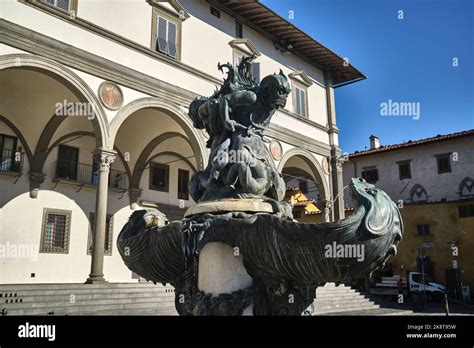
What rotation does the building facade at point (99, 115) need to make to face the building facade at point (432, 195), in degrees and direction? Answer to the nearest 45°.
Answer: approximately 90° to its left

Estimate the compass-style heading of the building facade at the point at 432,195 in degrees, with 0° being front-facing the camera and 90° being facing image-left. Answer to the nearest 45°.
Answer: approximately 45°

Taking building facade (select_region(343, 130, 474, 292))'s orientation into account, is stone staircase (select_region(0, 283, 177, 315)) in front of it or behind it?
in front

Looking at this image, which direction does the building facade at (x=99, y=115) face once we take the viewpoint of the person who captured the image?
facing the viewer and to the right of the viewer

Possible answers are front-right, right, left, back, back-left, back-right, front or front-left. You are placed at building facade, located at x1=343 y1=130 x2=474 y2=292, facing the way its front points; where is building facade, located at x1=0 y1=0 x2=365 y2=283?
front

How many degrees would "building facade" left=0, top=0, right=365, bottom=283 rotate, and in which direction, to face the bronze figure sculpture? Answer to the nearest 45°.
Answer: approximately 45° to its right

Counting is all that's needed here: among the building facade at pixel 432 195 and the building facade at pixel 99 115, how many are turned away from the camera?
0

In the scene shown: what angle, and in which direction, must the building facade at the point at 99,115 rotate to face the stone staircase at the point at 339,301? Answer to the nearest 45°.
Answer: approximately 45° to its left

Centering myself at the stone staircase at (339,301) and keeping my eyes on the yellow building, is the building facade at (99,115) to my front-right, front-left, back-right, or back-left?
back-left
